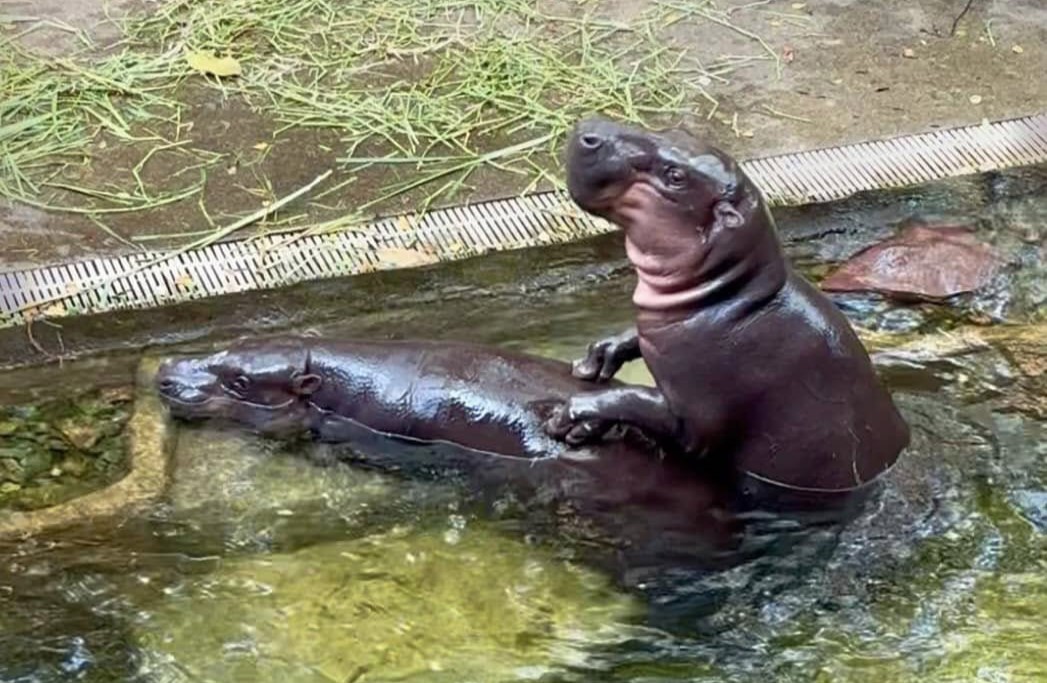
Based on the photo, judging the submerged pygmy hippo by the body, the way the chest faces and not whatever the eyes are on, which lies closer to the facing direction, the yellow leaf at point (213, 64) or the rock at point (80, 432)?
the rock

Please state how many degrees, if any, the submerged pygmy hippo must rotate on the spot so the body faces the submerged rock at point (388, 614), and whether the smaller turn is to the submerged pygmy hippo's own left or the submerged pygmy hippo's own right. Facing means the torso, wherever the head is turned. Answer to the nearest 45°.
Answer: approximately 90° to the submerged pygmy hippo's own left

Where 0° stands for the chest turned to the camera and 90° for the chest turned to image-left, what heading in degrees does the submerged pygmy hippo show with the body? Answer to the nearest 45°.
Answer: approximately 90°

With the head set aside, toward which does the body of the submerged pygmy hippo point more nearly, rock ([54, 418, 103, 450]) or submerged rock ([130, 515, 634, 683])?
the rock

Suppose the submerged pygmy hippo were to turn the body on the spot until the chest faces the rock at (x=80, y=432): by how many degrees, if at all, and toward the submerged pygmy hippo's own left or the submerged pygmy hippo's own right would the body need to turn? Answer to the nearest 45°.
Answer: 0° — it already faces it

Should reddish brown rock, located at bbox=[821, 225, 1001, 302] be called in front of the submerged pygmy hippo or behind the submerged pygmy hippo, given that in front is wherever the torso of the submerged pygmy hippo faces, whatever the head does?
behind

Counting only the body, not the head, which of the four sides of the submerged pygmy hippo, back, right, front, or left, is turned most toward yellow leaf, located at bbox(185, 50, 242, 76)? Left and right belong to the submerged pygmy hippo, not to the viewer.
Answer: right

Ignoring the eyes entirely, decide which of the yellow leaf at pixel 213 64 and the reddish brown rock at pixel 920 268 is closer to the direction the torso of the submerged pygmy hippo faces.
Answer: the yellow leaf
